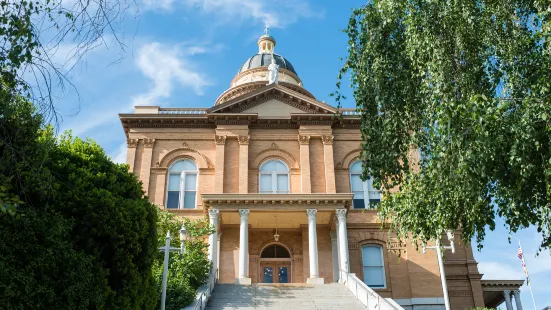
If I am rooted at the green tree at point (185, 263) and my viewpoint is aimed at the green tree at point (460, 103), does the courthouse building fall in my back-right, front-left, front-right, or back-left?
back-left

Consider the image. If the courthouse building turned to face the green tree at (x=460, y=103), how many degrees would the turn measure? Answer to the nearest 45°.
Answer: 0° — it already faces it

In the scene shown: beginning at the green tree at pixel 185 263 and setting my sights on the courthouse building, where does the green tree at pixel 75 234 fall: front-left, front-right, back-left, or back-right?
back-right

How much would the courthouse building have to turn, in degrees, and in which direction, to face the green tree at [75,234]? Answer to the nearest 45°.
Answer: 0° — it already faces it

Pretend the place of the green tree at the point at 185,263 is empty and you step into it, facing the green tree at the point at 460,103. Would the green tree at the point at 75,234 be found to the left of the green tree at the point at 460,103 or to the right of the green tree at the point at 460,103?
right

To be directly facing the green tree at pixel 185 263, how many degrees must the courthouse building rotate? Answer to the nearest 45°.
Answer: approximately 45° to its right

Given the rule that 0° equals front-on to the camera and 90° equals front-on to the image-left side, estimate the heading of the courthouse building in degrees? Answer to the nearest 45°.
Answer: approximately 0°
